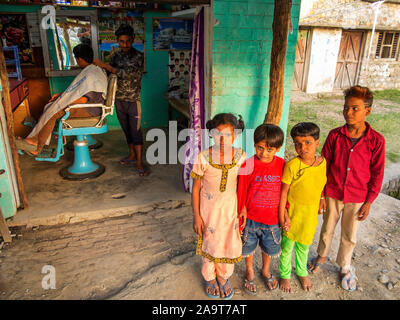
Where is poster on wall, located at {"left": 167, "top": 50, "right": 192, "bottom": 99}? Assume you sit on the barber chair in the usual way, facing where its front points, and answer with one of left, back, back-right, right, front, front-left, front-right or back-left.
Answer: back-right

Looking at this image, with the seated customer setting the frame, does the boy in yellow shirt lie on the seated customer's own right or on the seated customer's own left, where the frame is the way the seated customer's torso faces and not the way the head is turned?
on the seated customer's own left

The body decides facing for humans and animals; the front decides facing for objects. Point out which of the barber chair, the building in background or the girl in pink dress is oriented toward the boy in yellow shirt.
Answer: the building in background

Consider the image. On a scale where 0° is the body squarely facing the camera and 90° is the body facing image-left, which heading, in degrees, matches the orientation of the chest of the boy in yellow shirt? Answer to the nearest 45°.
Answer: approximately 0°
